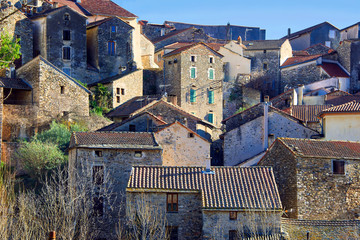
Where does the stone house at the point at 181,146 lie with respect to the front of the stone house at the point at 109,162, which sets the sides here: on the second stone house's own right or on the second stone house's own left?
on the second stone house's own left

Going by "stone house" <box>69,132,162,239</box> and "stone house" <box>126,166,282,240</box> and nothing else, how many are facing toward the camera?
2

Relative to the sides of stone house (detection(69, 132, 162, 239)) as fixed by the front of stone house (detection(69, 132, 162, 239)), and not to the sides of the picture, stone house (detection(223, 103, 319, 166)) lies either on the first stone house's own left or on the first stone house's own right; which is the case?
on the first stone house's own left

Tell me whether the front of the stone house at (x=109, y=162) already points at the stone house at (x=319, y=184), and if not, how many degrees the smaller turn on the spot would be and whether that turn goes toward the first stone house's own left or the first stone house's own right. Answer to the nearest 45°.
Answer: approximately 90° to the first stone house's own left

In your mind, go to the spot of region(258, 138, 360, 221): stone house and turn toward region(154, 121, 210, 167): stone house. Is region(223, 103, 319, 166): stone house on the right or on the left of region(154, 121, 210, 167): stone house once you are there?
right

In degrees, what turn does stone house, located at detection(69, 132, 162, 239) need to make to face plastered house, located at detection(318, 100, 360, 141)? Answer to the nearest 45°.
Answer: approximately 90° to its left

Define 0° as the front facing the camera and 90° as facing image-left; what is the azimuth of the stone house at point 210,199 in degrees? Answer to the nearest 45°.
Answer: approximately 0°

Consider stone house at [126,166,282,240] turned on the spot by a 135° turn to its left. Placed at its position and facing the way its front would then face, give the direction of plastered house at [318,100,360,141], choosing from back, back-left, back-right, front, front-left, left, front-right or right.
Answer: front

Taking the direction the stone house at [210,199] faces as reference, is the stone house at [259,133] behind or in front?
behind

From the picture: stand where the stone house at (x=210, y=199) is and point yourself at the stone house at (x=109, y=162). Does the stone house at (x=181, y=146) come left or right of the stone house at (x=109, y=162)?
right

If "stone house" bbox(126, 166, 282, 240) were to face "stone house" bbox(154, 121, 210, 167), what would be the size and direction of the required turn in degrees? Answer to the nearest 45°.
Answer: approximately 180°
